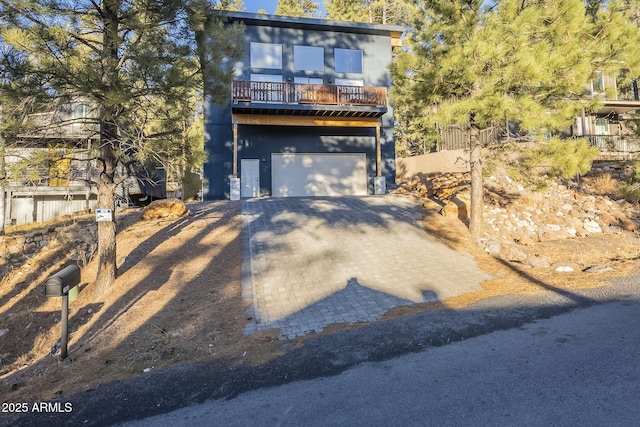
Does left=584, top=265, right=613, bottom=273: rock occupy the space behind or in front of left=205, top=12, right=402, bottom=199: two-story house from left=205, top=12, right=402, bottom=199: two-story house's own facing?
in front

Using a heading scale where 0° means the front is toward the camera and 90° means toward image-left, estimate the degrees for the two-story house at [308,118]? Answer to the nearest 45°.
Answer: approximately 0°

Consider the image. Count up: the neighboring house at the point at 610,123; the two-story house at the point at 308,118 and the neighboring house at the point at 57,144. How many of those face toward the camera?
3

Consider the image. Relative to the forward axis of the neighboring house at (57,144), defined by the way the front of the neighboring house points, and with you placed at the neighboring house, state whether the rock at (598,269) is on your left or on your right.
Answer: on your left

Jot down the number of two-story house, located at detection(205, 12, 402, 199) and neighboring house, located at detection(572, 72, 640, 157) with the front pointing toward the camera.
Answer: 2

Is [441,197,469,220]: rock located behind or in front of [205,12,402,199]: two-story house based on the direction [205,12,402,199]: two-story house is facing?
in front
